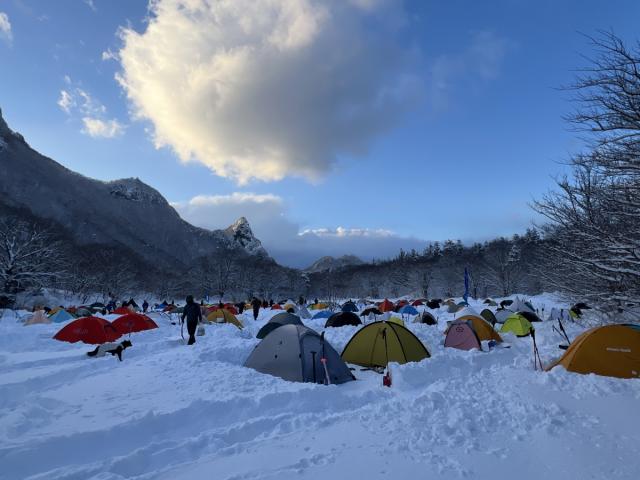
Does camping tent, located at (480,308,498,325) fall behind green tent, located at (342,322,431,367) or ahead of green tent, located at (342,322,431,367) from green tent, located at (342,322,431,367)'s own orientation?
behind

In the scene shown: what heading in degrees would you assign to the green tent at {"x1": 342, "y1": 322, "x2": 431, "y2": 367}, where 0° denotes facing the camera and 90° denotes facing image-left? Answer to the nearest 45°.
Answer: approximately 0°

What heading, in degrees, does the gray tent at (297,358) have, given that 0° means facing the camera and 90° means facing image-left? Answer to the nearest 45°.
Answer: approximately 315°

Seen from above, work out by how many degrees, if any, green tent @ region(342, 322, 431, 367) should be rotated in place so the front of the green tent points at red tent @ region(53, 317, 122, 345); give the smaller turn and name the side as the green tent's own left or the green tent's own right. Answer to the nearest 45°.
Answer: approximately 90° to the green tent's own right

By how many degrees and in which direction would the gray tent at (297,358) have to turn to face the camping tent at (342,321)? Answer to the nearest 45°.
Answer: approximately 135° to its left
